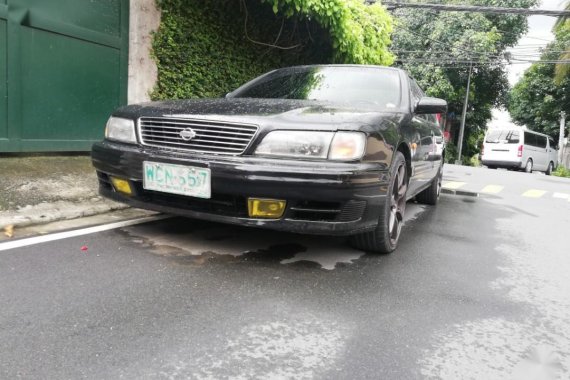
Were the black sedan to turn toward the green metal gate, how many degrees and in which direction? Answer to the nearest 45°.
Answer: approximately 90° to its right

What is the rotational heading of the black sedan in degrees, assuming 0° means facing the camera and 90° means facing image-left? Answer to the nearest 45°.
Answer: approximately 45°

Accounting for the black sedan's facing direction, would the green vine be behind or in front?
behind

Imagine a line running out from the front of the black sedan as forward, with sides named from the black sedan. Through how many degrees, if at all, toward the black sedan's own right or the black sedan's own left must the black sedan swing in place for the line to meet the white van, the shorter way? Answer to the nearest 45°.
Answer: approximately 180°
